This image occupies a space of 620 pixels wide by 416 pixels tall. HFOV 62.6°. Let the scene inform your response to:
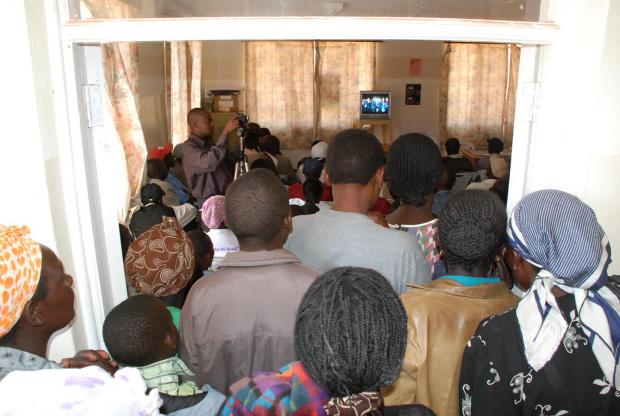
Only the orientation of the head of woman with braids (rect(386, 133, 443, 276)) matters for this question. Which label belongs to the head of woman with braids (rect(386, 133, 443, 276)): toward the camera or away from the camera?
away from the camera

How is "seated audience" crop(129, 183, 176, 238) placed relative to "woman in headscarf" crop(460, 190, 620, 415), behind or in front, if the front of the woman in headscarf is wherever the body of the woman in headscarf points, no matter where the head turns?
in front

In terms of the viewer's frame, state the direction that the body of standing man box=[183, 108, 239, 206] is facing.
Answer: to the viewer's right

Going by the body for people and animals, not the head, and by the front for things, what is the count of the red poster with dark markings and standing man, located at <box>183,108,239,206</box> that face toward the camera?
1

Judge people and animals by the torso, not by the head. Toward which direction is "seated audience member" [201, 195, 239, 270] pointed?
away from the camera

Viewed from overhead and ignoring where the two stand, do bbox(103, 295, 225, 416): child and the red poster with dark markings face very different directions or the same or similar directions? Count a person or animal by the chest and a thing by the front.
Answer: very different directions

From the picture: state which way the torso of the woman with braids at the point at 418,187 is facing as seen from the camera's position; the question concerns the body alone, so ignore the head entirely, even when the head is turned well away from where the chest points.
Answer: away from the camera

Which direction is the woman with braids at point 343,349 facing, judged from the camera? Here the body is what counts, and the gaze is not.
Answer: away from the camera

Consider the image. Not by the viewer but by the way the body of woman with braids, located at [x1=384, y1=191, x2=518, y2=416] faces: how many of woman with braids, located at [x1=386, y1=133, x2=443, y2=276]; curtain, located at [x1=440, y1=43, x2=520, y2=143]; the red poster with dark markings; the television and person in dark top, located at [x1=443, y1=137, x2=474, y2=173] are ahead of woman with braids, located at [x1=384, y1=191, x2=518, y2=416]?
5

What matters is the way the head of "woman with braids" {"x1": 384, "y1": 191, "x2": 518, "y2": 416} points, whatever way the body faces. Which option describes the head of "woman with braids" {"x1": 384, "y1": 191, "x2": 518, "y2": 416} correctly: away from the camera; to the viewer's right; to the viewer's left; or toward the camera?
away from the camera

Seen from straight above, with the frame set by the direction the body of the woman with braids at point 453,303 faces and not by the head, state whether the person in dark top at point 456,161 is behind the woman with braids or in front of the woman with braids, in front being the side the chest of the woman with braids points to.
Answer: in front

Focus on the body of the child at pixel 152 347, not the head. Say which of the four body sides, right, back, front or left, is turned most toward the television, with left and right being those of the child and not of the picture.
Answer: front

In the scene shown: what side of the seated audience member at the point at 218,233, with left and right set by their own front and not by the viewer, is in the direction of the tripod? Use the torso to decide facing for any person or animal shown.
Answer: front

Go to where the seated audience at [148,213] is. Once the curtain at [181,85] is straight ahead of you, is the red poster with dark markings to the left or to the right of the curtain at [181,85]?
right

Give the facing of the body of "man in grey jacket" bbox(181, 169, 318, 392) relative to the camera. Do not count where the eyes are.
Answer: away from the camera

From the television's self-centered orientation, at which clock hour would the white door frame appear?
The white door frame is roughly at 12 o'clock from the television.

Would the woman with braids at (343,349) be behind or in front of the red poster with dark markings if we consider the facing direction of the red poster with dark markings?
in front

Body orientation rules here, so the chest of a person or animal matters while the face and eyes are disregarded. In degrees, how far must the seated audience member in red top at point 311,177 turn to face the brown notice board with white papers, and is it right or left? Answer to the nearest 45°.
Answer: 0° — they already face it

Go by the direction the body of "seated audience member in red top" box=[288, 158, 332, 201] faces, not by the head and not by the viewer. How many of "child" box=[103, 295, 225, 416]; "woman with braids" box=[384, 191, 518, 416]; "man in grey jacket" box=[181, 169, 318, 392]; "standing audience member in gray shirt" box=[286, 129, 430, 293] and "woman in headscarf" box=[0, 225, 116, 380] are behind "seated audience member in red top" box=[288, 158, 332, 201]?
5

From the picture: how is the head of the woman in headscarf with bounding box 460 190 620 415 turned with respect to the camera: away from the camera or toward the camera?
away from the camera
